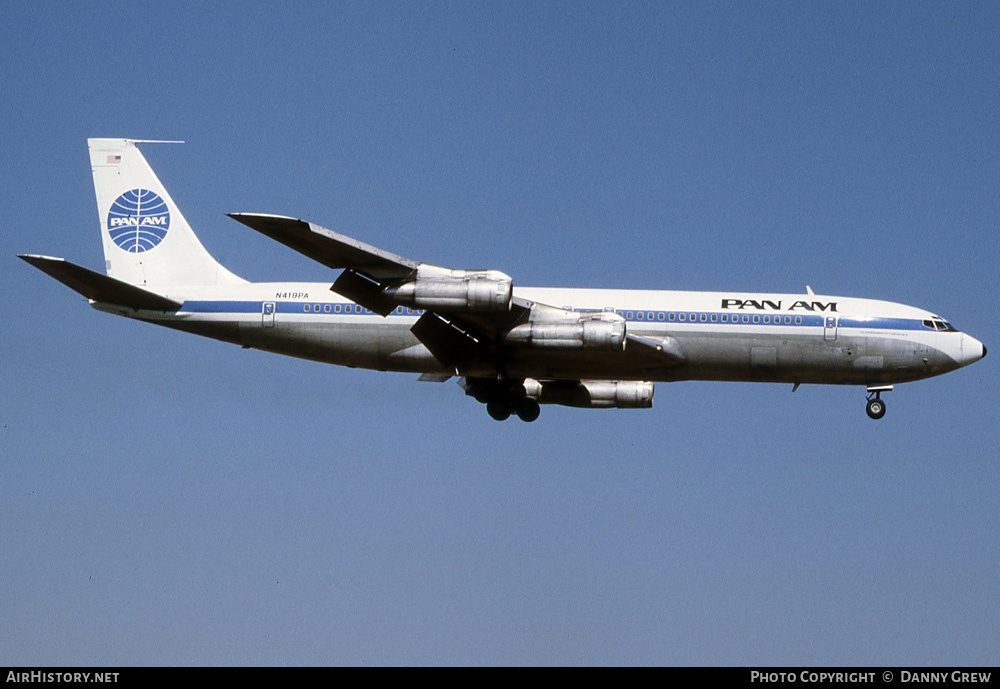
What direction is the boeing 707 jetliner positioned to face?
to the viewer's right
